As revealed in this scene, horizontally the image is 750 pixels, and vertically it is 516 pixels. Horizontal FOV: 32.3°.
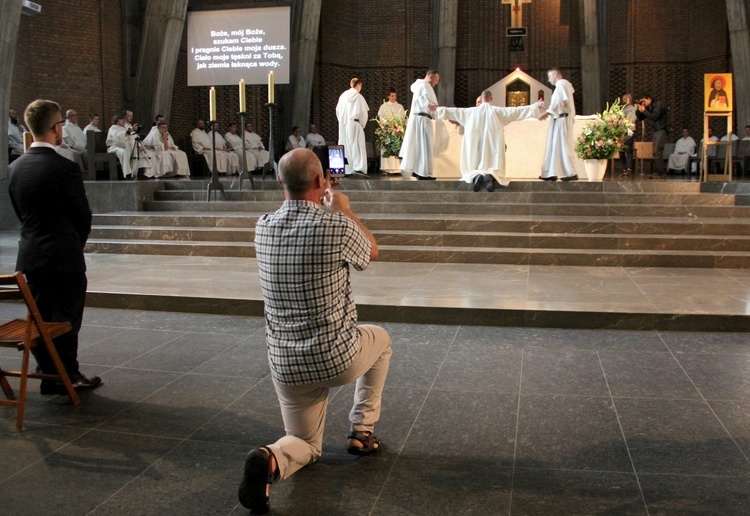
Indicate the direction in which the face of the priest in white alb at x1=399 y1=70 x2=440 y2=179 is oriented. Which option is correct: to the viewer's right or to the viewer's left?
to the viewer's right

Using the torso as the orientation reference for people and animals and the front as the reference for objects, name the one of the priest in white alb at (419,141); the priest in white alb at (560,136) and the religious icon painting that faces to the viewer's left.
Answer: the priest in white alb at (560,136)

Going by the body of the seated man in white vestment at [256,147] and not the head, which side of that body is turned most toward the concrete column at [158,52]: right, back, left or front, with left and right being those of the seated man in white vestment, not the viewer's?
right

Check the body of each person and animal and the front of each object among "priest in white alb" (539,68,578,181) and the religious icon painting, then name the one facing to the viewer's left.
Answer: the priest in white alb

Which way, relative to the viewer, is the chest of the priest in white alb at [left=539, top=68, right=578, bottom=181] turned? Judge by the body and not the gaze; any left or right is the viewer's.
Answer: facing to the left of the viewer

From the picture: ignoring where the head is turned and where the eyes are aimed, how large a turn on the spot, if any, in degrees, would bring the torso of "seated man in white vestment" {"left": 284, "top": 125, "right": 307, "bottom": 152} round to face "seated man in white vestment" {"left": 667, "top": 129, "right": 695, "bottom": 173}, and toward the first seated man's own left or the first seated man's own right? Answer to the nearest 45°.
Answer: approximately 45° to the first seated man's own left

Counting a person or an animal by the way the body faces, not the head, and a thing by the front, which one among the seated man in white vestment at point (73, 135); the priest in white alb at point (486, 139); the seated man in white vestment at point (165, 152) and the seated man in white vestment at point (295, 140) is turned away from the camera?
the priest in white alb

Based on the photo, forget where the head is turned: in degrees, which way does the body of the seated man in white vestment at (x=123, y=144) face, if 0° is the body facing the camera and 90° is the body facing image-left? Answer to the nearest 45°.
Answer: approximately 315°

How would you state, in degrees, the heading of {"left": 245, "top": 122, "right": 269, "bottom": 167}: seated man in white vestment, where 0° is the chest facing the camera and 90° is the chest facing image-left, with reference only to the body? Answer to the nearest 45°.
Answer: approximately 315°

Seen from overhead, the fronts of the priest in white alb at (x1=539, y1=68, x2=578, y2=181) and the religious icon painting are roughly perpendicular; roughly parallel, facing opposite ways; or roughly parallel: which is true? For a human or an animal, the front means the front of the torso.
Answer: roughly perpendicular
